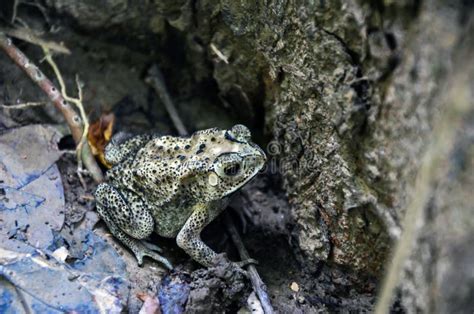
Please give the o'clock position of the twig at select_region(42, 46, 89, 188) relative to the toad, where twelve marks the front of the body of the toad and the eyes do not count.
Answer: The twig is roughly at 7 o'clock from the toad.

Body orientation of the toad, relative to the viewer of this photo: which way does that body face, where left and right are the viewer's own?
facing to the right of the viewer

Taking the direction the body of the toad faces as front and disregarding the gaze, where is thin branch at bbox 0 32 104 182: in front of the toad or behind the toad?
behind

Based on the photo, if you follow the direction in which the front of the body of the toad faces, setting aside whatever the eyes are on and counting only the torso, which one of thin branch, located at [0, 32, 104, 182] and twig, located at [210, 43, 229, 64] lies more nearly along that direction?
the twig

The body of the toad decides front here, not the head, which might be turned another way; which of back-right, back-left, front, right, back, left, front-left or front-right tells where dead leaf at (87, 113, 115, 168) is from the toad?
back-left

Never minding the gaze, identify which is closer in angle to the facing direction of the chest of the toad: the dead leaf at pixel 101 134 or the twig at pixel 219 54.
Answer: the twig

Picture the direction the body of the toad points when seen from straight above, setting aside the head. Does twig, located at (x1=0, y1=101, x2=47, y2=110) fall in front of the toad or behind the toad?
behind

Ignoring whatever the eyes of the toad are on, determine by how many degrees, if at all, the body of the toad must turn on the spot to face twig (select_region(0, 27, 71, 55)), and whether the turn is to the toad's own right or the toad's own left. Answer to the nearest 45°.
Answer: approximately 135° to the toad's own left

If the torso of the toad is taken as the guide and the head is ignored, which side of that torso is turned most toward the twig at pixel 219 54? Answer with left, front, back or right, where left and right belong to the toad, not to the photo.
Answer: left
